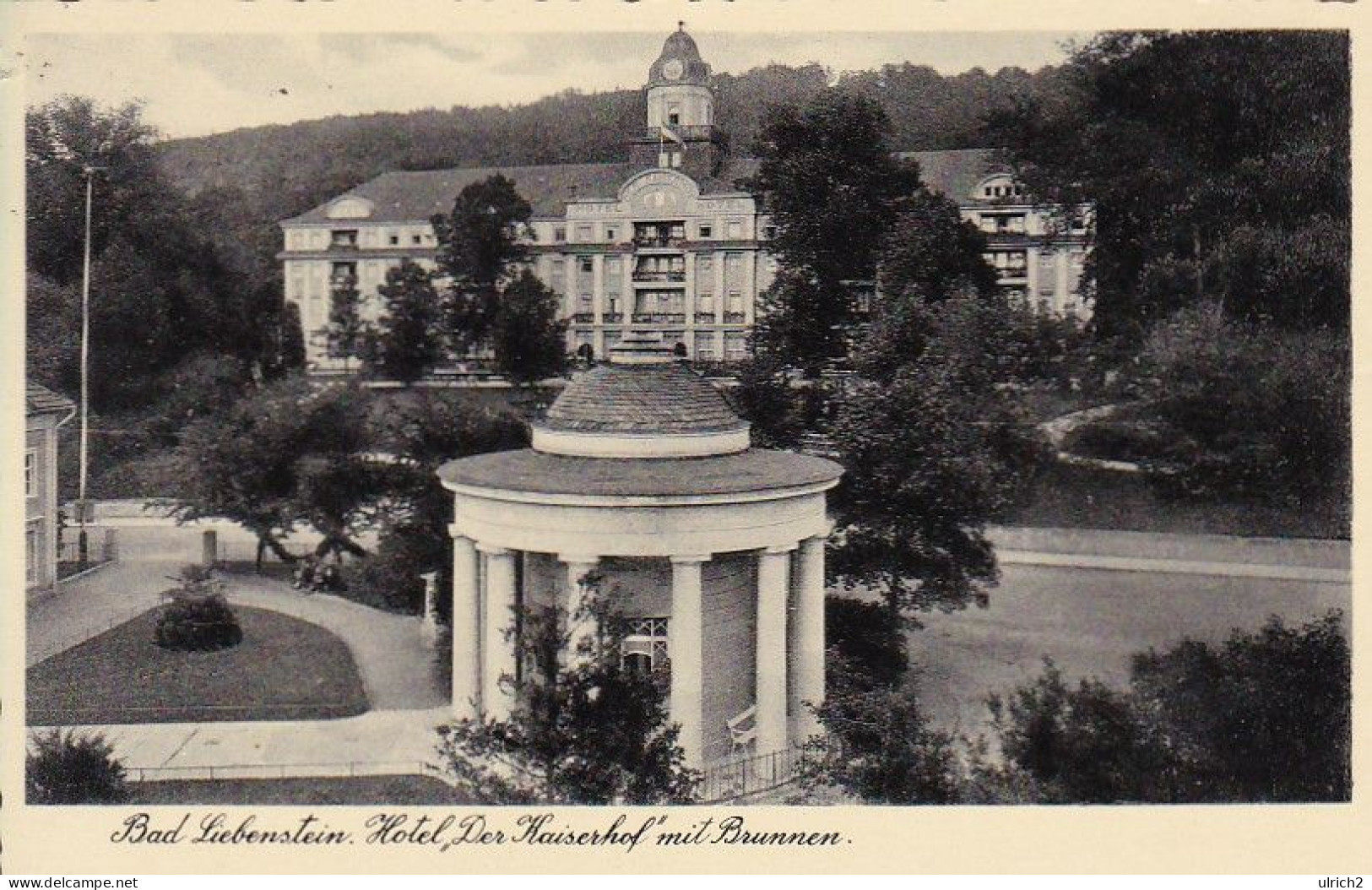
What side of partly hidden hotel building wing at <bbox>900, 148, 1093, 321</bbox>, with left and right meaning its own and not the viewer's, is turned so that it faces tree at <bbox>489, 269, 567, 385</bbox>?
right

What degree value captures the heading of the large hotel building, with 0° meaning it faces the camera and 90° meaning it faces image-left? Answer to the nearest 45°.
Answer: approximately 0°

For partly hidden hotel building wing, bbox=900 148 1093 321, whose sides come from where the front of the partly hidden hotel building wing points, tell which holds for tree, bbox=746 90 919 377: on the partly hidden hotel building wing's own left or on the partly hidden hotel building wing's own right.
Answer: on the partly hidden hotel building wing's own right
